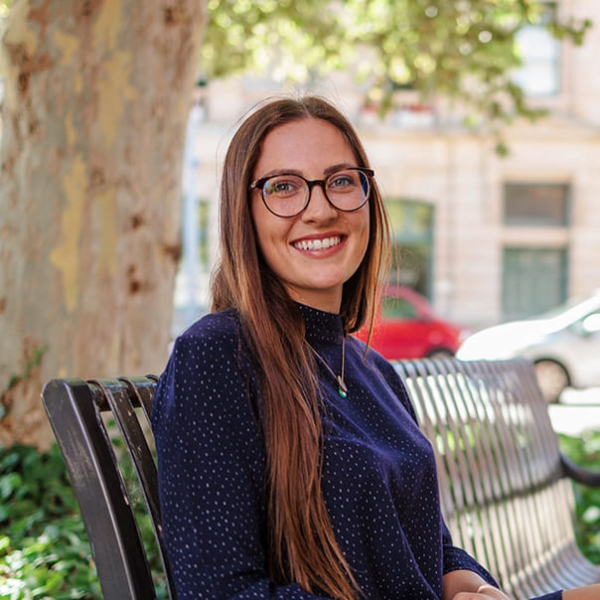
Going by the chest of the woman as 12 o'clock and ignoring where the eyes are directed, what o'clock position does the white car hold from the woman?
The white car is roughly at 8 o'clock from the woman.

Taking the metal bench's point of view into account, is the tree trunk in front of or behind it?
behind

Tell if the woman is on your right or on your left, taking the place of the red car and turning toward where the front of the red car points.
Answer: on your right

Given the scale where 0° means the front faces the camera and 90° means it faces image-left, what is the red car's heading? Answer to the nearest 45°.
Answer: approximately 270°

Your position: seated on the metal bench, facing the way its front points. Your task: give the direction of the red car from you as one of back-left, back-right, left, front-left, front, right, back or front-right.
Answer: back-left

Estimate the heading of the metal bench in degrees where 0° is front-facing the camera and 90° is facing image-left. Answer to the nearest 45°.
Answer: approximately 315°
